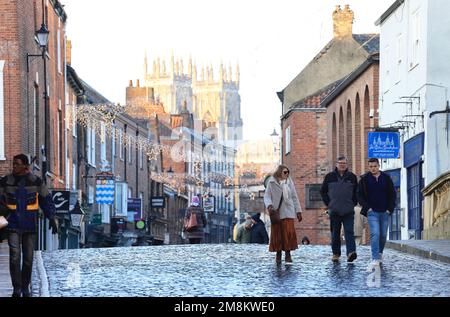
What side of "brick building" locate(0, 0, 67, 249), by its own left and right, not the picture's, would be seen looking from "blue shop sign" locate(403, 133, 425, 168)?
front

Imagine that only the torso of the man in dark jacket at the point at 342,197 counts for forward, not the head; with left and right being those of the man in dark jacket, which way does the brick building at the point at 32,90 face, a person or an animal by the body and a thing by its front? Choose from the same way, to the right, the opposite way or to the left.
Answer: to the left

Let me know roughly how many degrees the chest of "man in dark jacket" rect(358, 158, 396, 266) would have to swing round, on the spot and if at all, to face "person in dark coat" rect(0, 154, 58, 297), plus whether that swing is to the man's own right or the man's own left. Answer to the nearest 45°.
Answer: approximately 45° to the man's own right

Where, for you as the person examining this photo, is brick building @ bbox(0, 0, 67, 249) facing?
facing to the right of the viewer

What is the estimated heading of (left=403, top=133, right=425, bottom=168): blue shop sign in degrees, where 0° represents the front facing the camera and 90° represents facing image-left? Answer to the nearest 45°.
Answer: approximately 45°

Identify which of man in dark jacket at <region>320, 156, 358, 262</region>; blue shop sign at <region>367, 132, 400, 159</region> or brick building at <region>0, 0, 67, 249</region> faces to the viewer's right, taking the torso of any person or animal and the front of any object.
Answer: the brick building

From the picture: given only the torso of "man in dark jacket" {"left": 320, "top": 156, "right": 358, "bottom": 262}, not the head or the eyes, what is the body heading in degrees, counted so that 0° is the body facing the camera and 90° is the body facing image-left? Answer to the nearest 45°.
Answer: approximately 0°

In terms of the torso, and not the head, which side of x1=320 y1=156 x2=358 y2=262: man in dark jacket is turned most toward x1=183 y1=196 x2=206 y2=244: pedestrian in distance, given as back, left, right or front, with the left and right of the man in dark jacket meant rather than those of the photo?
back

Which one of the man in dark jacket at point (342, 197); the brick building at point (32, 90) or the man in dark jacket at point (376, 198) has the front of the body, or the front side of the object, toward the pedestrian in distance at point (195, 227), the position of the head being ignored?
the brick building
